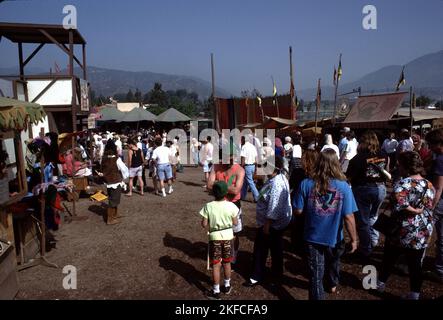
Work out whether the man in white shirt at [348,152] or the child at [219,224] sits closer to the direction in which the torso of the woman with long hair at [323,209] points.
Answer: the man in white shirt

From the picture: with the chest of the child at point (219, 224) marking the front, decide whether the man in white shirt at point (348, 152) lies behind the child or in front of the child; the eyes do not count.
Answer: in front

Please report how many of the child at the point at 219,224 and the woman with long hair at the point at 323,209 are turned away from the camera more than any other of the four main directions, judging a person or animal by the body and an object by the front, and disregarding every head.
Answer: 2

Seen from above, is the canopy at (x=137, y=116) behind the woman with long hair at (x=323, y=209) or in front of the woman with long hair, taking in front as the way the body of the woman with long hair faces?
in front

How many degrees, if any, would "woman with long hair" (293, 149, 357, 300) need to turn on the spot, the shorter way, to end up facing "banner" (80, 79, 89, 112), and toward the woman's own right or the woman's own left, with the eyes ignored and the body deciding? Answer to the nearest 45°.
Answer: approximately 45° to the woman's own left

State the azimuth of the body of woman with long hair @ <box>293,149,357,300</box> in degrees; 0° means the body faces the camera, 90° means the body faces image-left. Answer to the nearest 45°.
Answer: approximately 180°

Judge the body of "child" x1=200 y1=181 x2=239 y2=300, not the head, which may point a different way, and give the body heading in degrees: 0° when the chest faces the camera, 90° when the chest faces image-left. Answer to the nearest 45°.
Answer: approximately 180°

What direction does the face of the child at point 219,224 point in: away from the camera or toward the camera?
away from the camera
